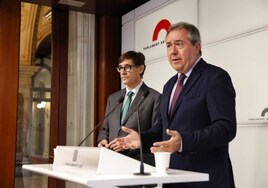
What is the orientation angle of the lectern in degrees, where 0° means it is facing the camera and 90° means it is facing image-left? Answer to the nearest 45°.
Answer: approximately 45°

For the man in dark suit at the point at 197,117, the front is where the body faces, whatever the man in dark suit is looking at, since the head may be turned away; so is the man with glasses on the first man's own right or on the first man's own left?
on the first man's own right

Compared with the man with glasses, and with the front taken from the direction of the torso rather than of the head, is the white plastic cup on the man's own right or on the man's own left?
on the man's own left

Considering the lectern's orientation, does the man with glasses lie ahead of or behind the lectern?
behind

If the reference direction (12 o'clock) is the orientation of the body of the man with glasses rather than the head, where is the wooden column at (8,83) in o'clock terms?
The wooden column is roughly at 3 o'clock from the man with glasses.

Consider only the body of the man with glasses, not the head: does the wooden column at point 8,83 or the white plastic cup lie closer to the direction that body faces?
the white plastic cup

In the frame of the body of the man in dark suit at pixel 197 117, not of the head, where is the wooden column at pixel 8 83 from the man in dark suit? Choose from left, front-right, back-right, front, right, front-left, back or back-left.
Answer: right

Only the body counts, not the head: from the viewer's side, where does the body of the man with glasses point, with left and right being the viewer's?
facing the viewer and to the left of the viewer

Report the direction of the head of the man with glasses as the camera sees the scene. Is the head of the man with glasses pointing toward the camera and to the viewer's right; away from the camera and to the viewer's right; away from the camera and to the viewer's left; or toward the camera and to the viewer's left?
toward the camera and to the viewer's left

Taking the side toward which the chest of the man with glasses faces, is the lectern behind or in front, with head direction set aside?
in front
